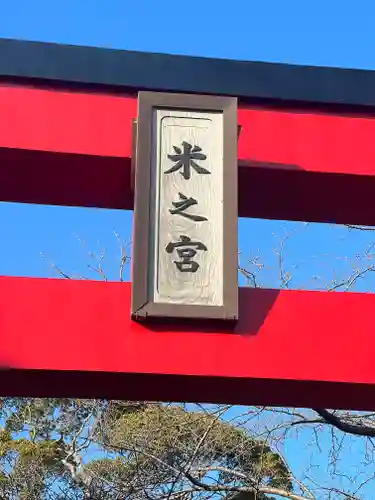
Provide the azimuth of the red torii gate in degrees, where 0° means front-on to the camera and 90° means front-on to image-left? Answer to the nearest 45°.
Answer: approximately 0°

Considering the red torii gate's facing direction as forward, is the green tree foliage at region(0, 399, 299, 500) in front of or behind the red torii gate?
behind
